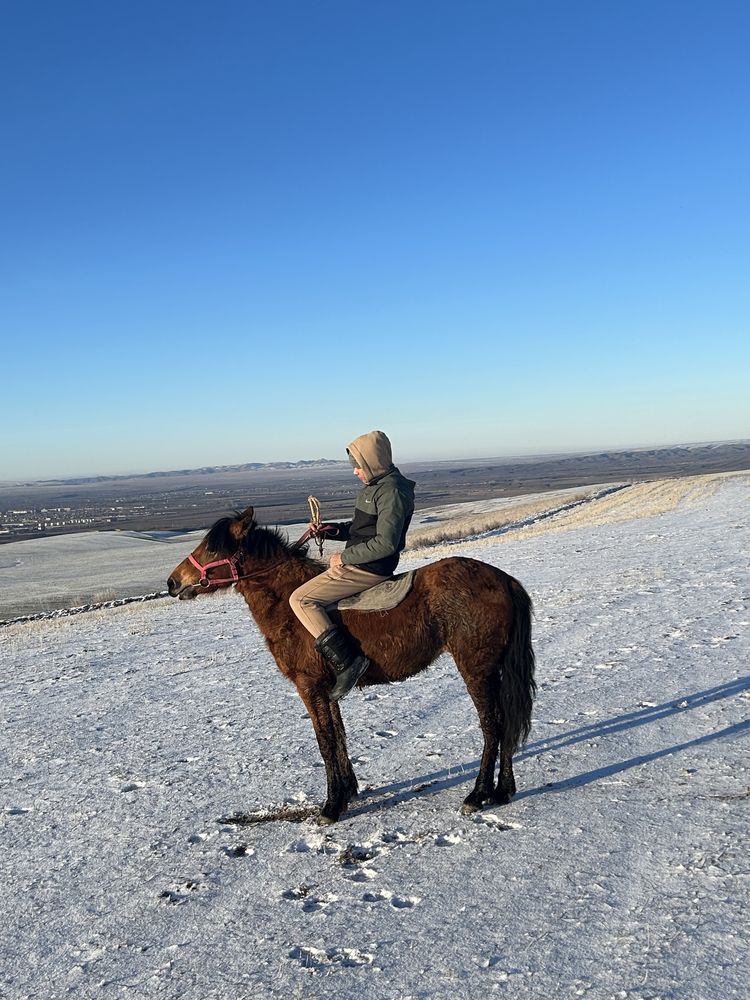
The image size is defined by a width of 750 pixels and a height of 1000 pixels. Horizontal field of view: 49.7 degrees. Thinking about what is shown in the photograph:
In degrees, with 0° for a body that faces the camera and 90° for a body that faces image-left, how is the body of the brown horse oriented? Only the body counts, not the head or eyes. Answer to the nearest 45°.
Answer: approximately 90°
